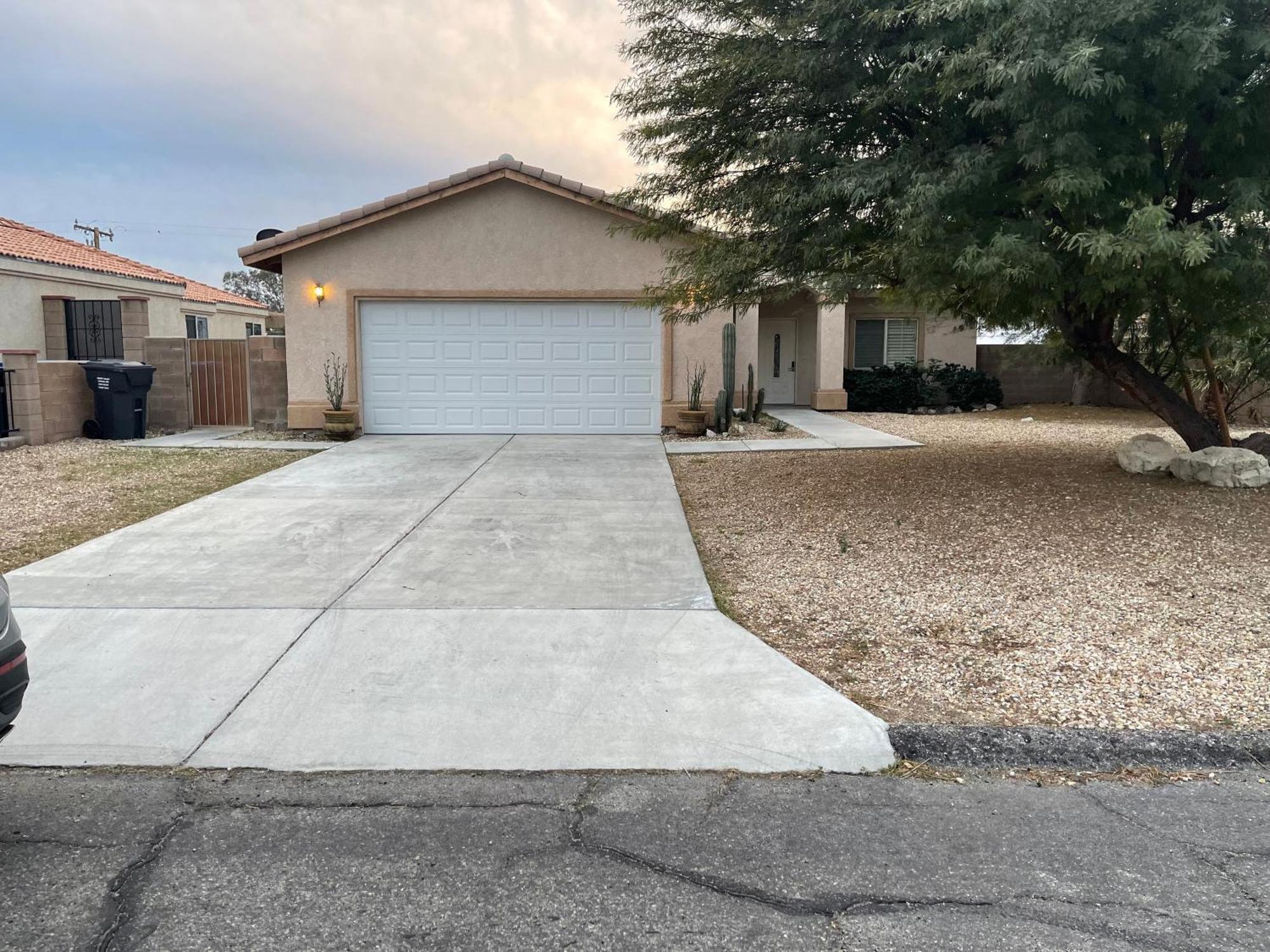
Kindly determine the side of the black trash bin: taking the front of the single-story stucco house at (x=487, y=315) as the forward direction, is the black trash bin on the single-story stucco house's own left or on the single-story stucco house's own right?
on the single-story stucco house's own right

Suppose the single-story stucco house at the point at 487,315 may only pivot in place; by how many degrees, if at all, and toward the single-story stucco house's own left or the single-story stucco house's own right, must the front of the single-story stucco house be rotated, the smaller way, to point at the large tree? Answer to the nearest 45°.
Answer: approximately 45° to the single-story stucco house's own left

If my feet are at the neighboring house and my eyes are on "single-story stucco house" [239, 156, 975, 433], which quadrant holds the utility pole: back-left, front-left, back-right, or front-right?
back-left

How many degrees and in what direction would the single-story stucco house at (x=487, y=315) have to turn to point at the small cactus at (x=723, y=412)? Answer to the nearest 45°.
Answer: approximately 90° to its left

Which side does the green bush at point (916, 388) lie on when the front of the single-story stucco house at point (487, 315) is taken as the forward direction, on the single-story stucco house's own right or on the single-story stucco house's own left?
on the single-story stucco house's own left

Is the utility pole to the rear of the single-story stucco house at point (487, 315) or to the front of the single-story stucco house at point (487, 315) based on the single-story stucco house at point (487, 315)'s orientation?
to the rear

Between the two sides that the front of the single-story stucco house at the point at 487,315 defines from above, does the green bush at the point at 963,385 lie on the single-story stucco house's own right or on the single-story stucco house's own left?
on the single-story stucco house's own left

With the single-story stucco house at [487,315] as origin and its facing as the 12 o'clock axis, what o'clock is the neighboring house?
The neighboring house is roughly at 4 o'clock from the single-story stucco house.

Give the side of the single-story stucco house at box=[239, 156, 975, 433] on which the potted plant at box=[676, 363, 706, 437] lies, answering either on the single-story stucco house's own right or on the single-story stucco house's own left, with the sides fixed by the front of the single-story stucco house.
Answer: on the single-story stucco house's own left

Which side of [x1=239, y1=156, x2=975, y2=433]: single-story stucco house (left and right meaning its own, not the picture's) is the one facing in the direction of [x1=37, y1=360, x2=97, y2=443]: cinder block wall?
right
